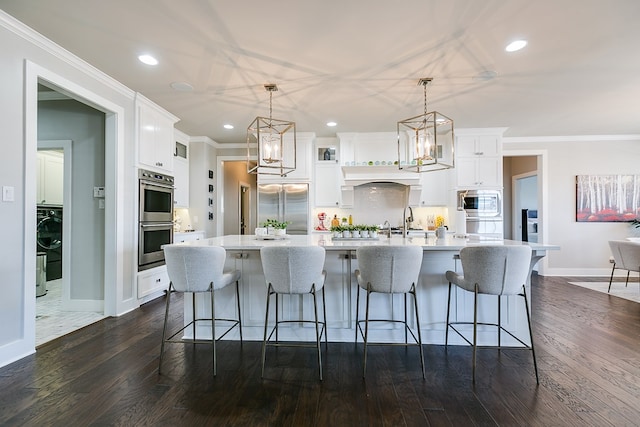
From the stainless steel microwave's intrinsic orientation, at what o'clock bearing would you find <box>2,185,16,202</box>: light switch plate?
The light switch plate is roughly at 1 o'clock from the stainless steel microwave.

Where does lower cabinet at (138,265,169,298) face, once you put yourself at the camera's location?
facing the viewer and to the right of the viewer

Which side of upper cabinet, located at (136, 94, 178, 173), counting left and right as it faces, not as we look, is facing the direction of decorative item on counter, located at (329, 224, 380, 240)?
front

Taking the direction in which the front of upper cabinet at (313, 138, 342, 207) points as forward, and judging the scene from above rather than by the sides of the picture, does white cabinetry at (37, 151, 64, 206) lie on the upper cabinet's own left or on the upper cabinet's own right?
on the upper cabinet's own right

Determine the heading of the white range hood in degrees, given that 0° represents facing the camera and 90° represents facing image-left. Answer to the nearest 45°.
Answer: approximately 0°

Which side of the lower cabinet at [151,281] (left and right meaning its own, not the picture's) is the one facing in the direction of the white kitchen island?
front

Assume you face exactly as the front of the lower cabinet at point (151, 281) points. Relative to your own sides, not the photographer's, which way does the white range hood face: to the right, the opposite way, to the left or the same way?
to the right

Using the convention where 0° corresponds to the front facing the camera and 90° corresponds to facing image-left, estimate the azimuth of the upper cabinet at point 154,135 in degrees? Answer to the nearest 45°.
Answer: approximately 315°

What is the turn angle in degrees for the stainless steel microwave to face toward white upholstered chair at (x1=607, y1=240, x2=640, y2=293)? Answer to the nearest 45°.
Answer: approximately 90° to its left

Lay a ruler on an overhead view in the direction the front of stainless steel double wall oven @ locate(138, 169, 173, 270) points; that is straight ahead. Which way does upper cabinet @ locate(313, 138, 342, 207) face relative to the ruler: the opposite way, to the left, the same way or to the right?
to the right

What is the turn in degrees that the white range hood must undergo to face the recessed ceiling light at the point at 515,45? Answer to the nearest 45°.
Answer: approximately 45° to its left

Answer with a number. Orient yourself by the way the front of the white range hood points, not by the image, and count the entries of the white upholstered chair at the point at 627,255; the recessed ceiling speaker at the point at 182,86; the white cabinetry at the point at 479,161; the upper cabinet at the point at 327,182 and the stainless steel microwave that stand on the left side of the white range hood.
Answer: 3

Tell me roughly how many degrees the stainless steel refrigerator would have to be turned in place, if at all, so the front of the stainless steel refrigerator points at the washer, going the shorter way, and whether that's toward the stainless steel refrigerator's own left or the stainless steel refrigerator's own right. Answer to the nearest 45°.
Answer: approximately 90° to the stainless steel refrigerator's own right
